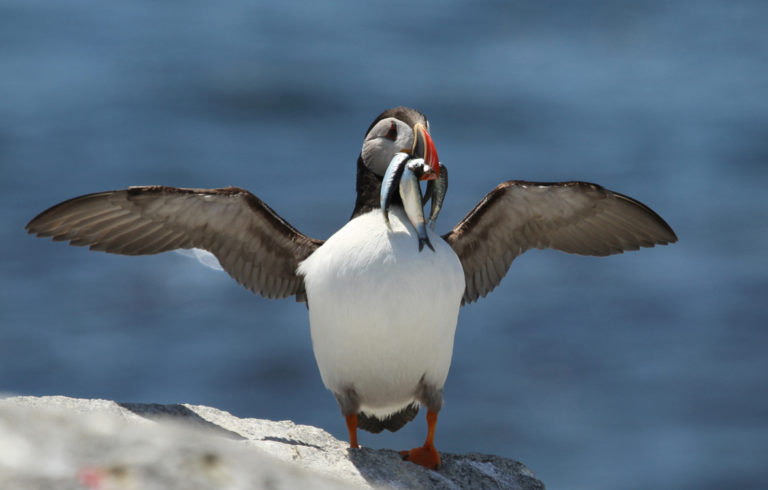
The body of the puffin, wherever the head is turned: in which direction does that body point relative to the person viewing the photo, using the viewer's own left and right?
facing the viewer
